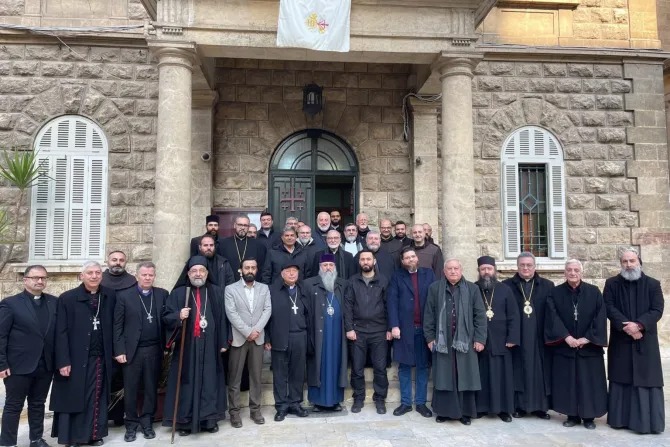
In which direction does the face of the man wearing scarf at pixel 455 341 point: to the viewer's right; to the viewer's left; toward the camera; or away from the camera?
toward the camera

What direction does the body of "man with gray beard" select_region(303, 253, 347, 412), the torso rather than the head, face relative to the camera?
toward the camera

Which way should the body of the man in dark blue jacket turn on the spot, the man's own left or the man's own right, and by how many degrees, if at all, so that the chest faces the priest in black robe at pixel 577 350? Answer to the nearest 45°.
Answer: approximately 90° to the man's own left

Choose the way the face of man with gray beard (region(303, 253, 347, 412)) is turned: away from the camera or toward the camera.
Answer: toward the camera

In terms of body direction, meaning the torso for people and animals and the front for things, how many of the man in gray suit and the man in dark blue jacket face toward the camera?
2

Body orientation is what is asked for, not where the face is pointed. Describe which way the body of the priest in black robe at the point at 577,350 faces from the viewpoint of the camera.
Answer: toward the camera

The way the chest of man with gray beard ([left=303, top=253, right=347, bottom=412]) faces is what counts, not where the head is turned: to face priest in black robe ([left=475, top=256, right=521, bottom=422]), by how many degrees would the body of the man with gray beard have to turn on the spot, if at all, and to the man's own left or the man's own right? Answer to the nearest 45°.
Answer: approximately 90° to the man's own left

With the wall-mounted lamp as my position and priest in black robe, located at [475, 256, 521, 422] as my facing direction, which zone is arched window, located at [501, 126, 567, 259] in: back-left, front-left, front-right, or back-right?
front-left

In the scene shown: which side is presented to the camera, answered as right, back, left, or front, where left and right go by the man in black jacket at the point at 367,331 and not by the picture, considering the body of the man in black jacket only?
front

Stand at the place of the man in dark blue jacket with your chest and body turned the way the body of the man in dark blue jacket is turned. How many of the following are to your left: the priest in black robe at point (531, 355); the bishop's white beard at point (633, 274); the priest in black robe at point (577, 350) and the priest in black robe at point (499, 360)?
4

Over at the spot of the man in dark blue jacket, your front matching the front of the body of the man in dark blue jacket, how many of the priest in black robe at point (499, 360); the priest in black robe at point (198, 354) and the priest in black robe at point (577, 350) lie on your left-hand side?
2

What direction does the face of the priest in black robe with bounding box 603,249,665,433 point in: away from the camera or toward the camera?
toward the camera

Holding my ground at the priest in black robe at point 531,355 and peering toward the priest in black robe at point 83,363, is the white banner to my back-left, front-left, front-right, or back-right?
front-right

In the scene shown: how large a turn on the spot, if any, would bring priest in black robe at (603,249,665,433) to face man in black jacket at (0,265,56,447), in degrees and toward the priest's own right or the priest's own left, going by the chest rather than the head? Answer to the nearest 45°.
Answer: approximately 45° to the priest's own right
